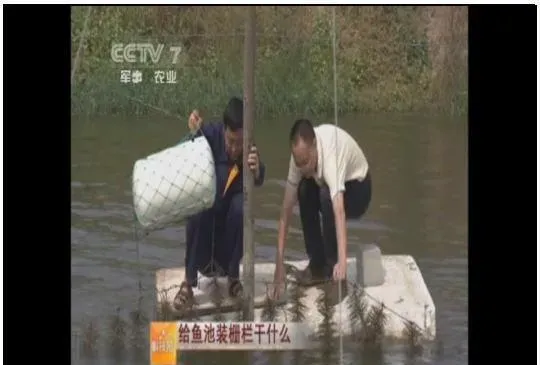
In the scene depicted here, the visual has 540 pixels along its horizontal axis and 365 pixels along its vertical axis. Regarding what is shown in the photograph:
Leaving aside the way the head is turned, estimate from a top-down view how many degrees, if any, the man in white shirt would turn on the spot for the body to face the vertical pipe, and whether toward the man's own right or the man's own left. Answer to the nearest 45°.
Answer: approximately 45° to the man's own right

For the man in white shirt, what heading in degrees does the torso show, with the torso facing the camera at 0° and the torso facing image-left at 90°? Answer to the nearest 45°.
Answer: approximately 45°
